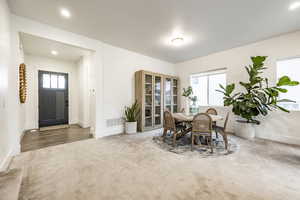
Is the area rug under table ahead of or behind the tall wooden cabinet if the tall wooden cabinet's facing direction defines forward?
ahead

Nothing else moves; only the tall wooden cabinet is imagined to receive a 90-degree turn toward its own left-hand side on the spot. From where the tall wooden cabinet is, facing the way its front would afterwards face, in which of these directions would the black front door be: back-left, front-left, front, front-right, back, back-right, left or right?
back-left

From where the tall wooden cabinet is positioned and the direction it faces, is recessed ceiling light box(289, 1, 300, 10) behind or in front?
in front

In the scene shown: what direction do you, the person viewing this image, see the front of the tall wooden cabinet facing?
facing the viewer and to the right of the viewer

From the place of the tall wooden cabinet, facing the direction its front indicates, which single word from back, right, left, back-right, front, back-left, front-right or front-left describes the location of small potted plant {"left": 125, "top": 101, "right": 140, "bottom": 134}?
right

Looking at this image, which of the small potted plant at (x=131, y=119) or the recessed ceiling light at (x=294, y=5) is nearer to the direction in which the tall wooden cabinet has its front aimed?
the recessed ceiling light

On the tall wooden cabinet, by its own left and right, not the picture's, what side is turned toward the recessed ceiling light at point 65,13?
right

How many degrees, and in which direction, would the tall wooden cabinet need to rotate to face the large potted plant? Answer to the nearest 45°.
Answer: approximately 45° to its left
